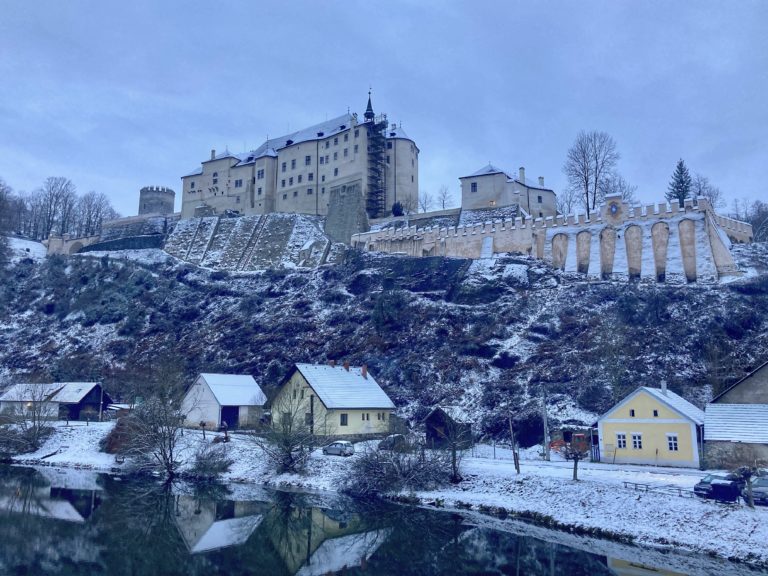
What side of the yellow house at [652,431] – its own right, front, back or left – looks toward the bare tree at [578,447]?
right

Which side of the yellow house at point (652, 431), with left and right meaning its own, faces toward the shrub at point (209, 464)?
right

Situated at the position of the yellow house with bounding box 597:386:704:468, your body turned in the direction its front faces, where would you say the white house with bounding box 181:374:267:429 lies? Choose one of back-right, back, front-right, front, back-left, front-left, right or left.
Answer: right

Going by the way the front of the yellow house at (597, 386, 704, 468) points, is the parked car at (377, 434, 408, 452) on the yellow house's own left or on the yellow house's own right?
on the yellow house's own right

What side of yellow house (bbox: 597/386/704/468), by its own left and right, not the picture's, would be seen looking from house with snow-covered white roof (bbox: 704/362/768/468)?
left

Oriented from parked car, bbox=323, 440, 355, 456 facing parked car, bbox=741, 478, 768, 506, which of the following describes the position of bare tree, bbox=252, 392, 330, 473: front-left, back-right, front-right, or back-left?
back-right

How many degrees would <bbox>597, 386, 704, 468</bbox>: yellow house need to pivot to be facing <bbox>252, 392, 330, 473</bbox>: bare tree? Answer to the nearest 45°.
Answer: approximately 90° to its right

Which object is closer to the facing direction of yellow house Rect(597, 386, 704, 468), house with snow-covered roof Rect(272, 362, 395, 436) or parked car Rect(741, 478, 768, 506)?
the parked car

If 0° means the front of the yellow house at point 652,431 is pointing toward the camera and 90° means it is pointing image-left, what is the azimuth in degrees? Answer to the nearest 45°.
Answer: approximately 0°

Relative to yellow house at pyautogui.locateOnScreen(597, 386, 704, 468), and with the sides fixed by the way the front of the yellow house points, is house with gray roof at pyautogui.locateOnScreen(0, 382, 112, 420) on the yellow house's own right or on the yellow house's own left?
on the yellow house's own right

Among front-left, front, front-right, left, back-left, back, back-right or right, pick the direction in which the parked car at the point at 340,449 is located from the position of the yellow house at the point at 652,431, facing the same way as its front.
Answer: right

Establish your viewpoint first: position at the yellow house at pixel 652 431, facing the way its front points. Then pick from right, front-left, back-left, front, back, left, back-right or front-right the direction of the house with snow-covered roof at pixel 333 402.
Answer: right
